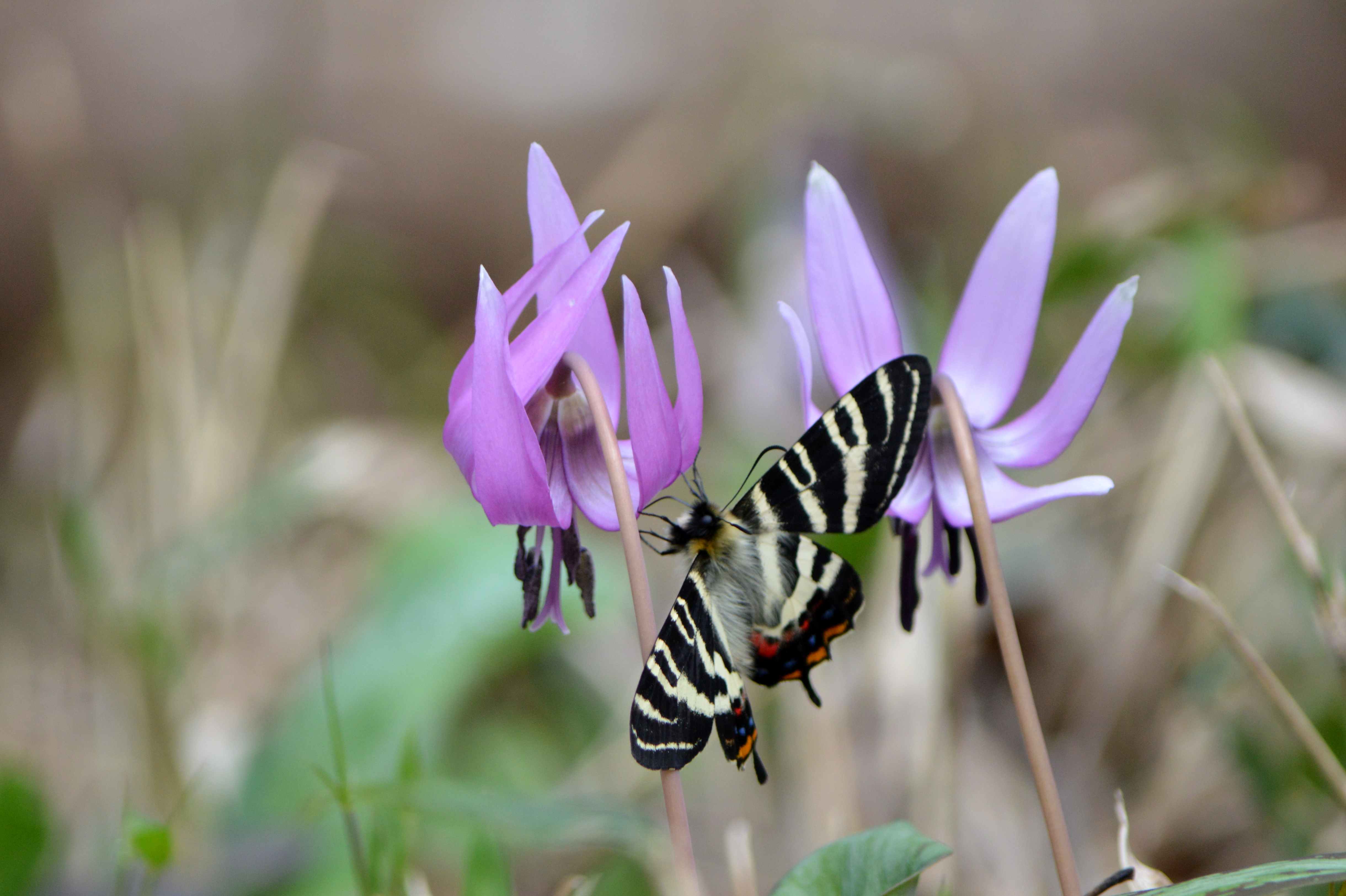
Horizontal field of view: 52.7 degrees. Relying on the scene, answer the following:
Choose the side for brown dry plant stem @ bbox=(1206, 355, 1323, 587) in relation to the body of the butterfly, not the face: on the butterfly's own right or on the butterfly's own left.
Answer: on the butterfly's own right

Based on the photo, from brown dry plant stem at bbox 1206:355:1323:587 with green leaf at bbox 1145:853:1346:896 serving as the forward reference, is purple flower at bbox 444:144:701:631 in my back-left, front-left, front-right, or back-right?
front-right

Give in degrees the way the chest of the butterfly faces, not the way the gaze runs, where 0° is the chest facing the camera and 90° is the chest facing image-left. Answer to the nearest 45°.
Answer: approximately 135°
